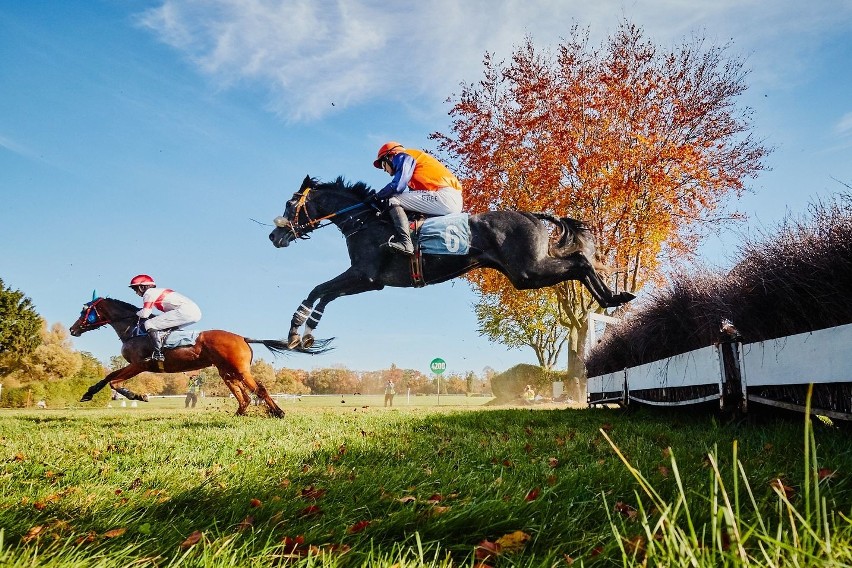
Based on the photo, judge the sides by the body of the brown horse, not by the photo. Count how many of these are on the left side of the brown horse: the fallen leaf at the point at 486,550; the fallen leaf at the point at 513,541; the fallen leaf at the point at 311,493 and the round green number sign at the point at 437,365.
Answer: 3

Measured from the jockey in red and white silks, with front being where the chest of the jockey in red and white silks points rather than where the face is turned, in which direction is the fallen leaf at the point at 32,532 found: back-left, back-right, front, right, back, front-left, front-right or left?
left

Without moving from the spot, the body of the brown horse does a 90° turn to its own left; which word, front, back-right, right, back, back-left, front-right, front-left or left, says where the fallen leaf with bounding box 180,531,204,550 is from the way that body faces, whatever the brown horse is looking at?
front

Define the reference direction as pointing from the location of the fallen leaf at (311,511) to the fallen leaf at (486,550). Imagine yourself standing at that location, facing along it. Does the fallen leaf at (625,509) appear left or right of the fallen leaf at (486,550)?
left

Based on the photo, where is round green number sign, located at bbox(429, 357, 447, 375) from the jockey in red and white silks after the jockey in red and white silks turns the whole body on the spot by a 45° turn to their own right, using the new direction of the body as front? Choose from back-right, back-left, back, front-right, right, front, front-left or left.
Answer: right

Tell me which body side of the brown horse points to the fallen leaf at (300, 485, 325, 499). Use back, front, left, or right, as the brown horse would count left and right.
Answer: left

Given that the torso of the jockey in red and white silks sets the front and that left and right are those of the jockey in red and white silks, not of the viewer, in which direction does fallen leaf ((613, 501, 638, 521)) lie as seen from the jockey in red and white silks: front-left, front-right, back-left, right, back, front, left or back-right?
left

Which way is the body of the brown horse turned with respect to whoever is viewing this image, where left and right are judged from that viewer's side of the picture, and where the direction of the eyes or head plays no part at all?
facing to the left of the viewer

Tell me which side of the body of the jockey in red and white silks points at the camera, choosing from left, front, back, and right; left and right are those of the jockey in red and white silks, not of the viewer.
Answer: left

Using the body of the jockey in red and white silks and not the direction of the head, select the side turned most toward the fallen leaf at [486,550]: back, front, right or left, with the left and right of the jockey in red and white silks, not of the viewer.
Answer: left

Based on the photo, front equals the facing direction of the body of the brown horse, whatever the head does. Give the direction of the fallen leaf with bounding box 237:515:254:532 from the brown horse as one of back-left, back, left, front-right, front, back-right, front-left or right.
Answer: left

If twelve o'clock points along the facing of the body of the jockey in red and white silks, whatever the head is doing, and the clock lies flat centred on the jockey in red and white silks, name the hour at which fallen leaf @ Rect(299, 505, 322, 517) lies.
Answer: The fallen leaf is roughly at 9 o'clock from the jockey in red and white silks.

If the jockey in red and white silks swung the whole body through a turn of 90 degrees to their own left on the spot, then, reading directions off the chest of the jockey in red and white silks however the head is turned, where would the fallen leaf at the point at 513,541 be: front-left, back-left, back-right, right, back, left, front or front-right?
front

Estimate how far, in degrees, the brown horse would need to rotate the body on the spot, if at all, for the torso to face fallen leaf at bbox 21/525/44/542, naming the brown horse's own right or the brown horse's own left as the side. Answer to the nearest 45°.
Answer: approximately 90° to the brown horse's own left

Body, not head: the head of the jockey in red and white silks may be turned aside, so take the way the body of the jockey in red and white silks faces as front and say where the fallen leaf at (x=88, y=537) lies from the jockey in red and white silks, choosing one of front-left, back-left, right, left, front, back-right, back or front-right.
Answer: left

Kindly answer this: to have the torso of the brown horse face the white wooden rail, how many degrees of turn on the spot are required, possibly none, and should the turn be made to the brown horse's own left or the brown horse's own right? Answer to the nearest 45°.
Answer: approximately 135° to the brown horse's own left
